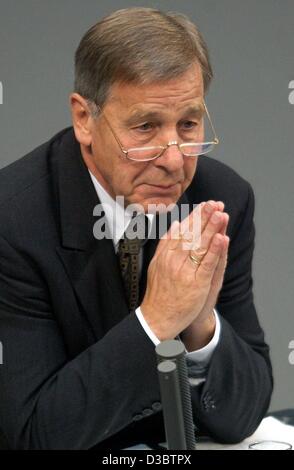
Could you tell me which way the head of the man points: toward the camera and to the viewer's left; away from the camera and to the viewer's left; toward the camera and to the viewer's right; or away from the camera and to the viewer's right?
toward the camera and to the viewer's right

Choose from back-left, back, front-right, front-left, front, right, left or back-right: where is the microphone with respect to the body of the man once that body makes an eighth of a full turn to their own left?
right

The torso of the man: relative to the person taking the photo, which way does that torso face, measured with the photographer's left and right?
facing the viewer and to the right of the viewer
